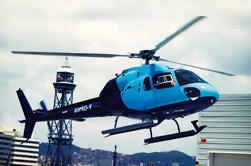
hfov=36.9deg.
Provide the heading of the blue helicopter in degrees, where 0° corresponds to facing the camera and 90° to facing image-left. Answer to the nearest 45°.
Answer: approximately 315°
